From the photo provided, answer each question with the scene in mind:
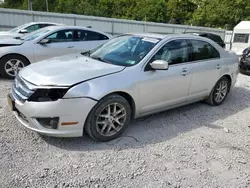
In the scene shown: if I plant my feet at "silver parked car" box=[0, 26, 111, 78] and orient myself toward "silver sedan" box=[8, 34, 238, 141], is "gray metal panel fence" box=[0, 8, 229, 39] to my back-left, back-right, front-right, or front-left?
back-left

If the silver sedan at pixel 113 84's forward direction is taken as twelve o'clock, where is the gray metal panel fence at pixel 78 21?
The gray metal panel fence is roughly at 4 o'clock from the silver sedan.

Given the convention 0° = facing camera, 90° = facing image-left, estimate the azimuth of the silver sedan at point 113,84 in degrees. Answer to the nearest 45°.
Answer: approximately 45°

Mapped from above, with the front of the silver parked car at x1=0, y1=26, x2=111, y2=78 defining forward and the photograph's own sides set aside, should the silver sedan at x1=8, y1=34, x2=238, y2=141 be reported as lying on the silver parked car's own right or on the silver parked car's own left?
on the silver parked car's own left

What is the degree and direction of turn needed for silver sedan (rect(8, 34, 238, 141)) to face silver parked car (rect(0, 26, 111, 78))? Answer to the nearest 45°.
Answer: approximately 90° to its right

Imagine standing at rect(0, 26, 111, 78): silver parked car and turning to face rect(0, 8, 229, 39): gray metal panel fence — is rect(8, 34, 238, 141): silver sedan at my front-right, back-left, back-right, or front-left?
back-right

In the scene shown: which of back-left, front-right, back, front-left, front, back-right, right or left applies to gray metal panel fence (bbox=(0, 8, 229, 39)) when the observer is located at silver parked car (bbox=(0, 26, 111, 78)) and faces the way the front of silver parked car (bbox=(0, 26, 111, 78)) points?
right

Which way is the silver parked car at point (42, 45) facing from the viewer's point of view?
to the viewer's left

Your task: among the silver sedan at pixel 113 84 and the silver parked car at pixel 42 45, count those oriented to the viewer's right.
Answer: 0
